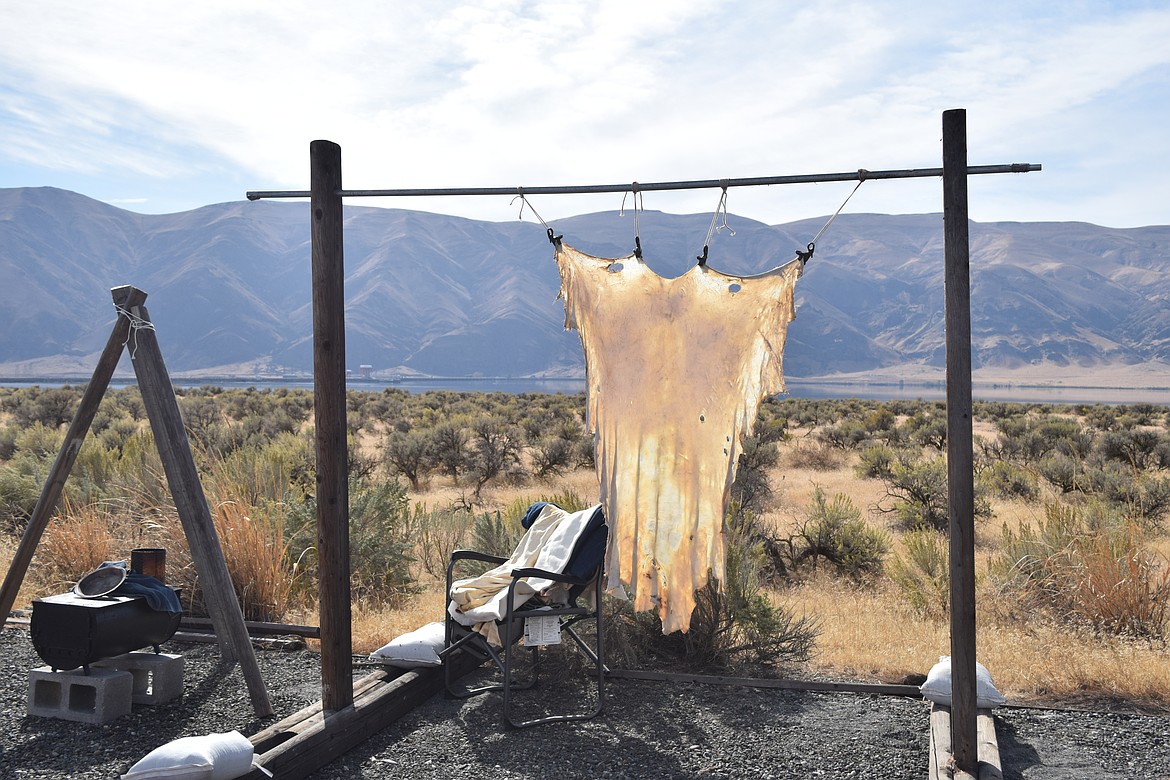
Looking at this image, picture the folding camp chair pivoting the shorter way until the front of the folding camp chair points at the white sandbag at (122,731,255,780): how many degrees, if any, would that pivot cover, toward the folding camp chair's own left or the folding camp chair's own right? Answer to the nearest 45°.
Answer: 0° — it already faces it

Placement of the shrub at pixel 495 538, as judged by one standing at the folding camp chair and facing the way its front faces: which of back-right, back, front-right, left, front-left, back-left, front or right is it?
back-right

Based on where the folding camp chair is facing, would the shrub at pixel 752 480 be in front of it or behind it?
behind

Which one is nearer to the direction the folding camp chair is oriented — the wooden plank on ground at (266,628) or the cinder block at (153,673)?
the cinder block

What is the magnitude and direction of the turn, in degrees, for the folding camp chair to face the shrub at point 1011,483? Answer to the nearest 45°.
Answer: approximately 180°

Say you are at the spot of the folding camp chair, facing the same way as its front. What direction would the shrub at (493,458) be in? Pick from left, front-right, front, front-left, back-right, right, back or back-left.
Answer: back-right

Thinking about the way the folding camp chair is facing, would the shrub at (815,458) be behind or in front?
behind

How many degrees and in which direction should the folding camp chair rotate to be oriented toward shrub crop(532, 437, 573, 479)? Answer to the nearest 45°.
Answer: approximately 135° to its right

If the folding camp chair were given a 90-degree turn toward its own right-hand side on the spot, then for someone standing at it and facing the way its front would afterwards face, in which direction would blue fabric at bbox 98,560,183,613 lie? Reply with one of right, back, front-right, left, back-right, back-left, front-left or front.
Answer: front-left

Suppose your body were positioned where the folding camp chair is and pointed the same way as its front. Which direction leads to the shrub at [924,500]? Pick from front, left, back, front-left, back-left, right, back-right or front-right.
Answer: back

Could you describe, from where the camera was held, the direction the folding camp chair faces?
facing the viewer and to the left of the viewer

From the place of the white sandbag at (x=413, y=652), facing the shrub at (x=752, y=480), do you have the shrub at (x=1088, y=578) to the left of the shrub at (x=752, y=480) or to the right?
right

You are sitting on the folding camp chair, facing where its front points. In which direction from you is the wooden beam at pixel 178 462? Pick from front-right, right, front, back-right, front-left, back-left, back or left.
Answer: front-right
